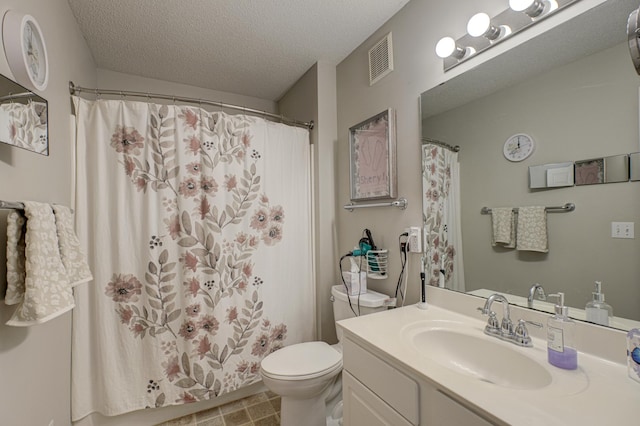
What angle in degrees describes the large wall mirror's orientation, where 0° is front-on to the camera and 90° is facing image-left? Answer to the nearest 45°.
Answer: approximately 45°

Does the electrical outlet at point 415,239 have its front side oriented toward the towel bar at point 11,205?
yes
